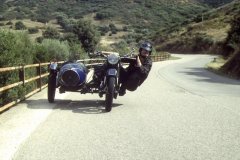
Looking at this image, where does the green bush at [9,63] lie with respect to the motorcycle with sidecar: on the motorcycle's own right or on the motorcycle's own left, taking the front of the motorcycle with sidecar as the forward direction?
on the motorcycle's own right

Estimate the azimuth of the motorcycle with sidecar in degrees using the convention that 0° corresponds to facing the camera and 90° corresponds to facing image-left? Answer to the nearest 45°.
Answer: approximately 0°
